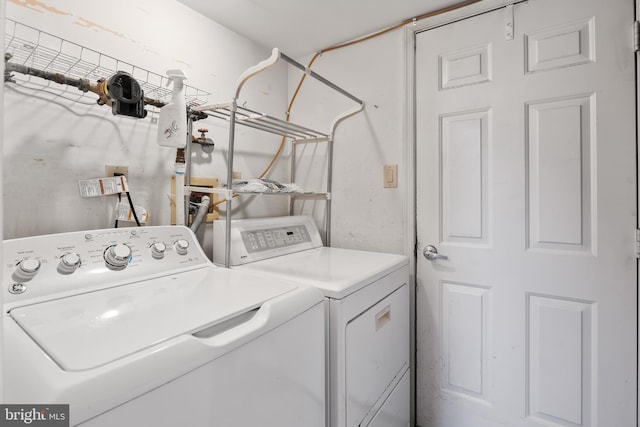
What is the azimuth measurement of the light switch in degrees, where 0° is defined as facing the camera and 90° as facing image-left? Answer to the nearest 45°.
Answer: approximately 0°

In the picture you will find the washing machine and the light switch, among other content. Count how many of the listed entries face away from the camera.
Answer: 0

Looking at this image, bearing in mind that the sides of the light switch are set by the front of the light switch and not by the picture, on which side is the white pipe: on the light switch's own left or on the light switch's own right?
on the light switch's own right

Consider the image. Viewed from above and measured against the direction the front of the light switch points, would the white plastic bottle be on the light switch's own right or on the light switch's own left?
on the light switch's own right

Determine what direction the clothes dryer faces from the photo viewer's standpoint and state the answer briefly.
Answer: facing the viewer and to the right of the viewer

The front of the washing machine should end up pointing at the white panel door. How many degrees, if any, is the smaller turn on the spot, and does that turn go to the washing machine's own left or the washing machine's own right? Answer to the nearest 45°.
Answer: approximately 45° to the washing machine's own left

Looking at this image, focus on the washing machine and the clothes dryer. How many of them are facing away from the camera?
0
